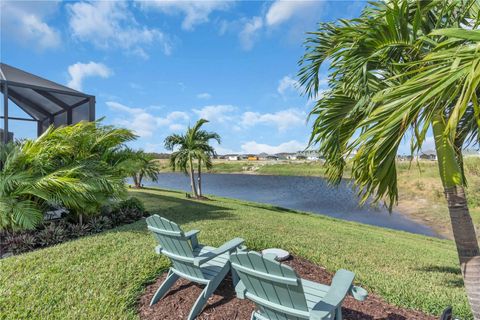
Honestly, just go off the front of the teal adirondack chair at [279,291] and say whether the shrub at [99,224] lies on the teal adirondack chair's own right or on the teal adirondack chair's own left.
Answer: on the teal adirondack chair's own left

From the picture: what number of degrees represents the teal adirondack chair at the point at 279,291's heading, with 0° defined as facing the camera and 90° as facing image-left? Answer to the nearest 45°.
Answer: approximately 225°

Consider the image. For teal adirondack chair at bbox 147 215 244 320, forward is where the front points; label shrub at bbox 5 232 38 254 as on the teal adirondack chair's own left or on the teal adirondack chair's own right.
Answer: on the teal adirondack chair's own left

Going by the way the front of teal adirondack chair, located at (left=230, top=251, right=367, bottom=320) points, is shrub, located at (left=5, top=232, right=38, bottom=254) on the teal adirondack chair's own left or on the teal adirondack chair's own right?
on the teal adirondack chair's own left

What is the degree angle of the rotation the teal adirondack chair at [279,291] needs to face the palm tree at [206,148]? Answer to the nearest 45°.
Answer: approximately 45° to its left

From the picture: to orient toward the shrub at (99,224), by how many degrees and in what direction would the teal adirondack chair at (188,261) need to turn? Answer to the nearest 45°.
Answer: approximately 90° to its left

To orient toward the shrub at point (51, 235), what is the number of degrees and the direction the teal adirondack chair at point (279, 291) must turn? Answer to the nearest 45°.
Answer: approximately 90° to its left

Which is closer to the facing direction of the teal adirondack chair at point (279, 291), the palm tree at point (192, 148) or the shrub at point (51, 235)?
the palm tree

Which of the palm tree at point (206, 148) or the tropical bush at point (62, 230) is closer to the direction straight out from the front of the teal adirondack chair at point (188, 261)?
the palm tree
